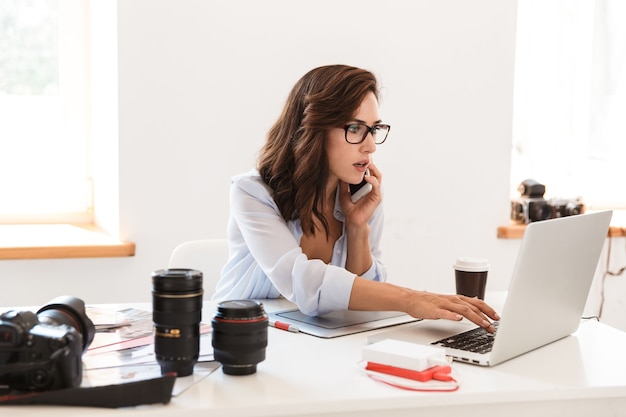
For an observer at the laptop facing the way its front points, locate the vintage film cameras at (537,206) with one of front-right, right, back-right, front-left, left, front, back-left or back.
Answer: front-right

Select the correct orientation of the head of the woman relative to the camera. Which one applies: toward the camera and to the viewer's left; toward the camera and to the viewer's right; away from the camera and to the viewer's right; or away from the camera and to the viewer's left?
toward the camera and to the viewer's right

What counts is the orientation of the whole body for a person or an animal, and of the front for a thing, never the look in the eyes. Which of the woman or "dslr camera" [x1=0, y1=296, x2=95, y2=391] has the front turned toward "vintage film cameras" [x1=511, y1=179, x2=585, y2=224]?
"dslr camera" [x1=0, y1=296, x2=95, y2=391]

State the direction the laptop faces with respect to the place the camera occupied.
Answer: facing away from the viewer and to the left of the viewer

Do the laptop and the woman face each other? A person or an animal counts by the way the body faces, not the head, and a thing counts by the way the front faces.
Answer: yes

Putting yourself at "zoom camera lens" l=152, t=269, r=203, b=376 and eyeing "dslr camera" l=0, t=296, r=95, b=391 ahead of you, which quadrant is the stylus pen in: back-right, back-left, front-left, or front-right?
back-right

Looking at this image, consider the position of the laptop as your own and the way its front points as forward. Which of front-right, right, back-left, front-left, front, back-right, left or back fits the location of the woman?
front

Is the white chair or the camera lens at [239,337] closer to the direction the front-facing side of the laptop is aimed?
the white chair

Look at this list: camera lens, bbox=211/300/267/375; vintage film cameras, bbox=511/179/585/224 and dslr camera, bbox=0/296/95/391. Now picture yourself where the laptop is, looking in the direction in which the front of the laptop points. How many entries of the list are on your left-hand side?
2

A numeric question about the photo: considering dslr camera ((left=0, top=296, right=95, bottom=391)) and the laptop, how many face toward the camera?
0

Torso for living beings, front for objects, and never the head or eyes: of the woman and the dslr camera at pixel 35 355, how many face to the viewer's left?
0

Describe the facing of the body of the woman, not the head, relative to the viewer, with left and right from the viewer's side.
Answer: facing the viewer and to the right of the viewer

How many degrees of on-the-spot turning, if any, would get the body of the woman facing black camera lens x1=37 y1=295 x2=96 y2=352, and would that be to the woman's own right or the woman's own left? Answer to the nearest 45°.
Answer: approximately 90° to the woman's own right

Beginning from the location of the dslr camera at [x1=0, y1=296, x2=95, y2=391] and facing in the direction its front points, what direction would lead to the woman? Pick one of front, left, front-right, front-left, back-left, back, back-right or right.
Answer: front

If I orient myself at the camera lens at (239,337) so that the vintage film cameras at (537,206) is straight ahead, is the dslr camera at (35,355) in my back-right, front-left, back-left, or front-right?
back-left

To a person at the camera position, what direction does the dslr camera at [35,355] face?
facing away from the viewer and to the right of the viewer

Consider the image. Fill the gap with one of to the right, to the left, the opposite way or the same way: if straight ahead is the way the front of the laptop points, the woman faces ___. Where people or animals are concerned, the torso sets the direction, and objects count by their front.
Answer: the opposite way
